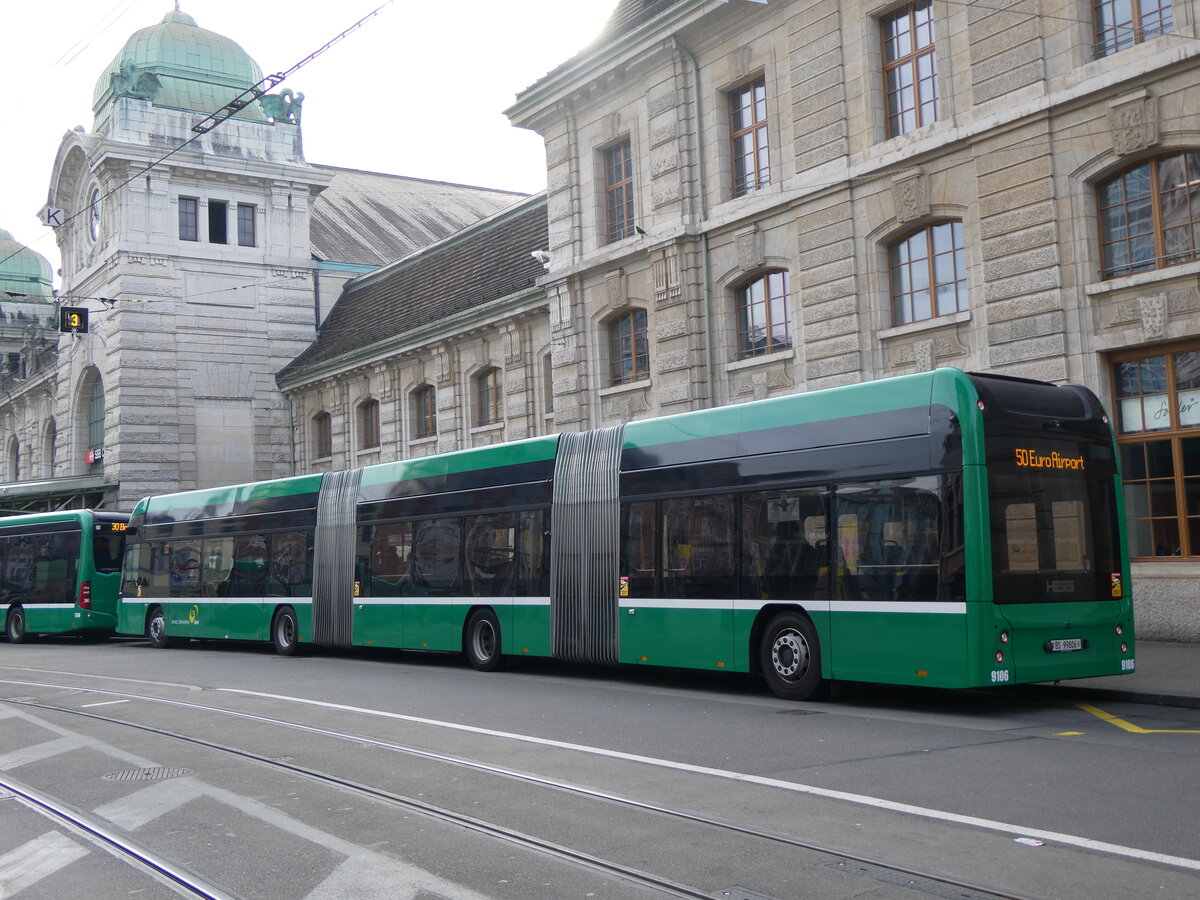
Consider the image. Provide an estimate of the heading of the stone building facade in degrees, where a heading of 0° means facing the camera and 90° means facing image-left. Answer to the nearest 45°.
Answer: approximately 45°
